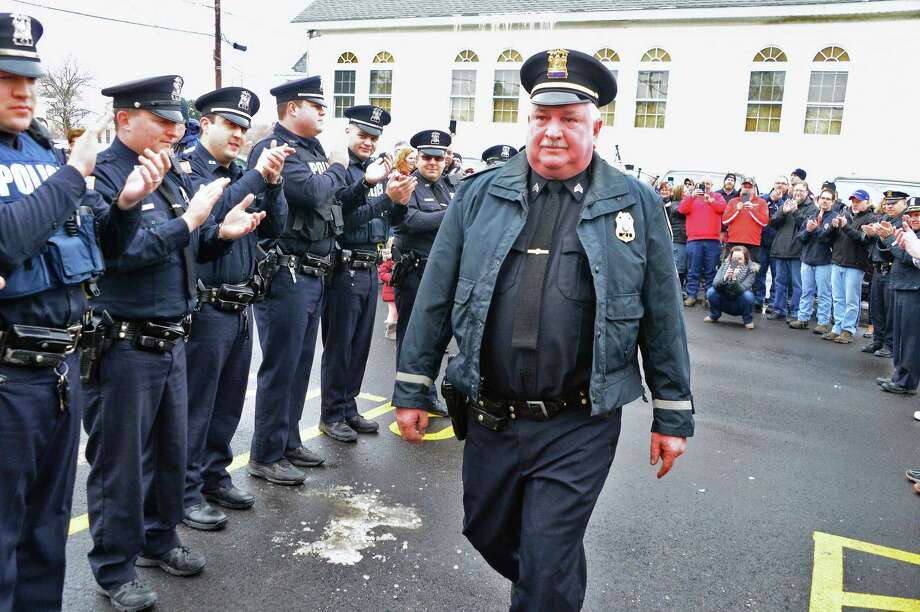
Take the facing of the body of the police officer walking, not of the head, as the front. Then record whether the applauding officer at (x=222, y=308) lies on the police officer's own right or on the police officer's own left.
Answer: on the police officer's own right

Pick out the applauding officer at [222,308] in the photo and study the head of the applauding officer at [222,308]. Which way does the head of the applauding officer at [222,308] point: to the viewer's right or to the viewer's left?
to the viewer's right

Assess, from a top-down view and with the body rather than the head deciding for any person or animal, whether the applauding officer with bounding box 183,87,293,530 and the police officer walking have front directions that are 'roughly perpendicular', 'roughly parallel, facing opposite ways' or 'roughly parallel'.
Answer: roughly perpendicular

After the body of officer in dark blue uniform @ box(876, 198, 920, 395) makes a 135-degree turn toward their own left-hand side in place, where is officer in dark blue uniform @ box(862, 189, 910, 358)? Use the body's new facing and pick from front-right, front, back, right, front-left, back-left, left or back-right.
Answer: back-left

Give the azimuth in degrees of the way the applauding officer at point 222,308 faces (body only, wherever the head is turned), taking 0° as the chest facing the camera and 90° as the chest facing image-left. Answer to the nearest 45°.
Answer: approximately 315°

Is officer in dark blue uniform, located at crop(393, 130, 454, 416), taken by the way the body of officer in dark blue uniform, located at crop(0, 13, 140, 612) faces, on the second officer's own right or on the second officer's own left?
on the second officer's own left

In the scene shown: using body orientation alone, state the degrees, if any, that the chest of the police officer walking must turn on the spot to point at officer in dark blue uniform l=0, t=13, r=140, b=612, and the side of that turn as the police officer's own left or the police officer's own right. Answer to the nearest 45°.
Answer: approximately 90° to the police officer's own right

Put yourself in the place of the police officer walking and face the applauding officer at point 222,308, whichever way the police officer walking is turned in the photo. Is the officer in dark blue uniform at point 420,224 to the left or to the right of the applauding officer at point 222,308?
right

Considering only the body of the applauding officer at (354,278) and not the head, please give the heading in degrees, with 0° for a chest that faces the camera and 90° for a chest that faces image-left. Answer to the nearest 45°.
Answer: approximately 315°

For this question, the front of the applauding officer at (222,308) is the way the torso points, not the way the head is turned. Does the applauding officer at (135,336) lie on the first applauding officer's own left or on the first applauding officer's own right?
on the first applauding officer's own right

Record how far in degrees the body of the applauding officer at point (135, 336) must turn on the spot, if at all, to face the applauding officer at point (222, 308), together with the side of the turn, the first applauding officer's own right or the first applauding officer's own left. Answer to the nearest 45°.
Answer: approximately 90° to the first applauding officer's own left

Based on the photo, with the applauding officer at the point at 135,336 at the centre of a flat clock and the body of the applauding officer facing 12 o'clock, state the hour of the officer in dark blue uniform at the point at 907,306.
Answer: The officer in dark blue uniform is roughly at 10 o'clock from the applauding officer.

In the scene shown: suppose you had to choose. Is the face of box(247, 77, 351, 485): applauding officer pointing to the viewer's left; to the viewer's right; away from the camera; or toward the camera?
to the viewer's right

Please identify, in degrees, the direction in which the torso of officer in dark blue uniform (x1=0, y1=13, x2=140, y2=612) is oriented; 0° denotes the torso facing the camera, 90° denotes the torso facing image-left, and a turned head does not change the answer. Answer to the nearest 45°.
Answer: approximately 315°
